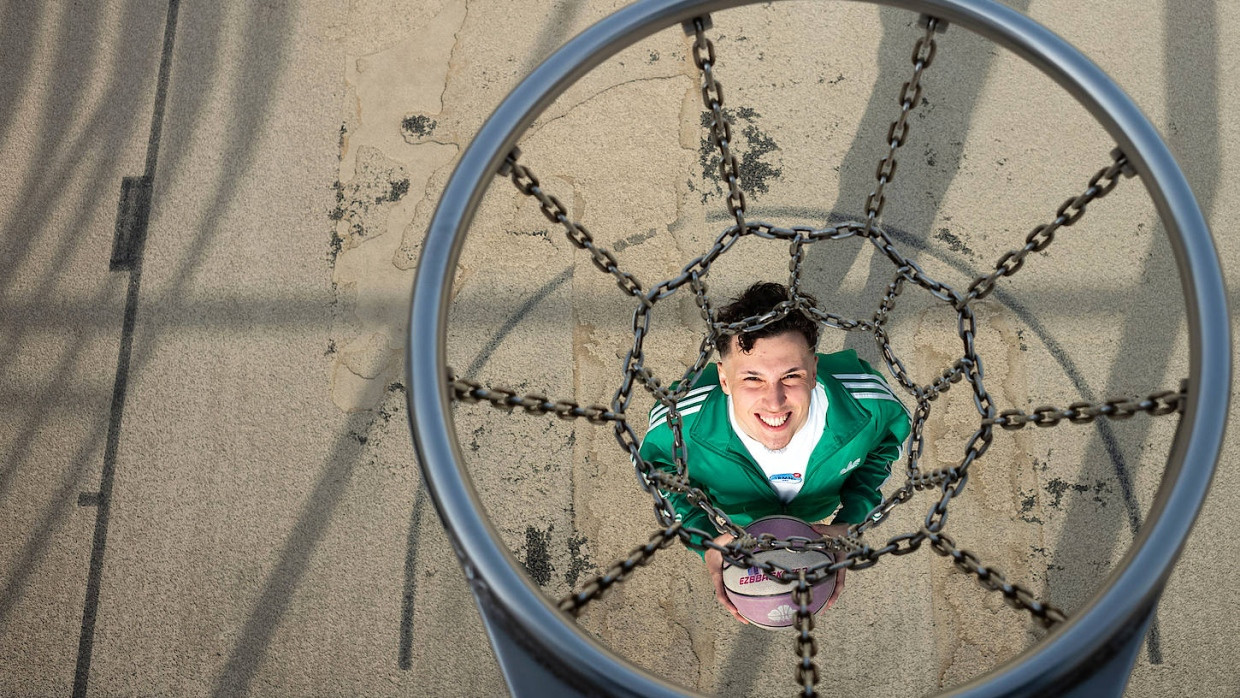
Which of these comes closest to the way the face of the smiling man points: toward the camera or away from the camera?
toward the camera

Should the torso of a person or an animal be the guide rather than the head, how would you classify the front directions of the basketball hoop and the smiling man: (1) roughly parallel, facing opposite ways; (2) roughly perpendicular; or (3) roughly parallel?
roughly parallel, facing opposite ways

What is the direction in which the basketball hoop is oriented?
away from the camera

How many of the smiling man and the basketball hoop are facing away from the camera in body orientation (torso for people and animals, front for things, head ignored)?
1

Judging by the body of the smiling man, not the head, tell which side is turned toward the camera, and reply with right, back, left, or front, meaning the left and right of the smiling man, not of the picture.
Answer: front

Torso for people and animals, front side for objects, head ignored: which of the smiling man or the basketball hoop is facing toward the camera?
the smiling man
